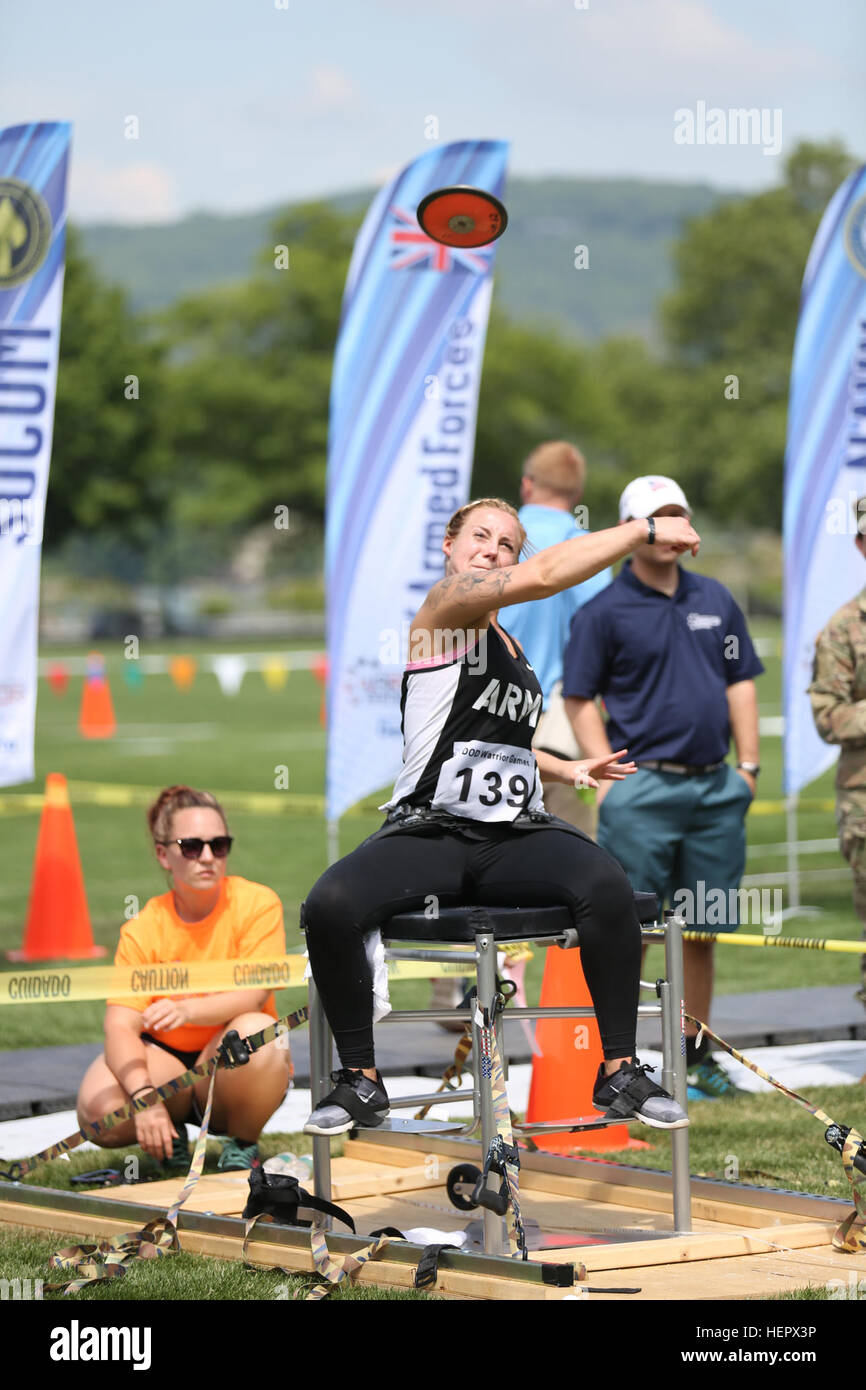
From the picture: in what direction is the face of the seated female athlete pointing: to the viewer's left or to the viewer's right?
to the viewer's right

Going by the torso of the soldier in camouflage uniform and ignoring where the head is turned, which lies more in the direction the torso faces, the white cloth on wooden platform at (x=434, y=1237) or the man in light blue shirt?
the white cloth on wooden platform

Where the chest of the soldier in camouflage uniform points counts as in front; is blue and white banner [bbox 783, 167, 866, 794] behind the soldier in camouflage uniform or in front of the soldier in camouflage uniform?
behind

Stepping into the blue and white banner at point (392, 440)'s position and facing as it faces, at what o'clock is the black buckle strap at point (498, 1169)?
The black buckle strap is roughly at 12 o'clock from the blue and white banner.
